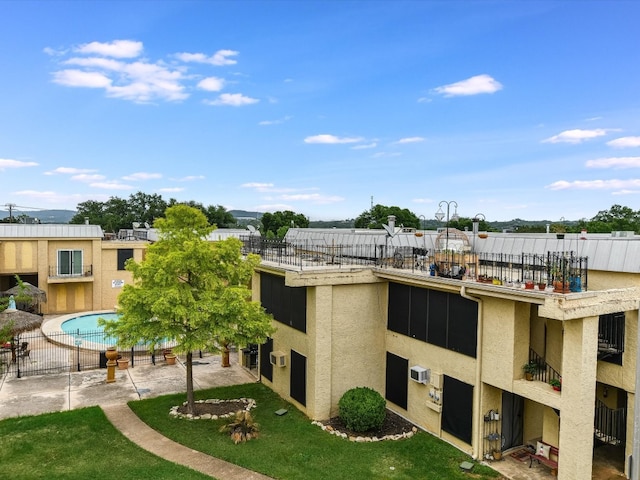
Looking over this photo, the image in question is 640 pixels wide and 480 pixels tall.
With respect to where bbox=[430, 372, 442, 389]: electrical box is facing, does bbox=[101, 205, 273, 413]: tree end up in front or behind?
in front

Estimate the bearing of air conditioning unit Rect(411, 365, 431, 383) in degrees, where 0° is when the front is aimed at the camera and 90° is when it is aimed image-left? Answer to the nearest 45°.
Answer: approximately 45°

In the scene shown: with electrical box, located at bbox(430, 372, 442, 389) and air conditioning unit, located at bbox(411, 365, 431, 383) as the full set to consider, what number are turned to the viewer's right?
0

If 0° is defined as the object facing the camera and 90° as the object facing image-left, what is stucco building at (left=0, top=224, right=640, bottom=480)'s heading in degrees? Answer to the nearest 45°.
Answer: approximately 45°

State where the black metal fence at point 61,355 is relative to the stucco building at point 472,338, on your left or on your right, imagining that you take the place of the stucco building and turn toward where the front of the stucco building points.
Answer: on your right

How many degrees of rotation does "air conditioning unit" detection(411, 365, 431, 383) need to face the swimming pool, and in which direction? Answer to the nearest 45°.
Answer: approximately 90° to its right

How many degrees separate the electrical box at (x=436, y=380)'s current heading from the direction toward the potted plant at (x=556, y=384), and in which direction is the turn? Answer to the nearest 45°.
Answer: approximately 90° to its left
